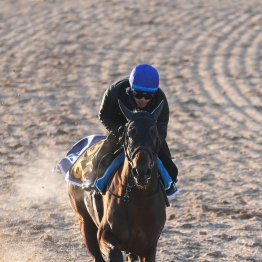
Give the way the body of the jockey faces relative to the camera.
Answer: toward the camera
